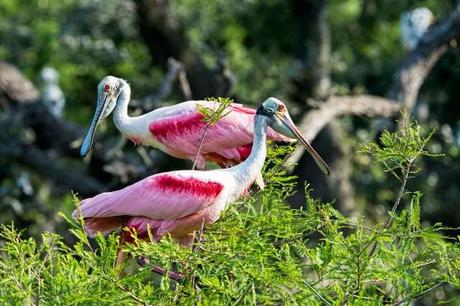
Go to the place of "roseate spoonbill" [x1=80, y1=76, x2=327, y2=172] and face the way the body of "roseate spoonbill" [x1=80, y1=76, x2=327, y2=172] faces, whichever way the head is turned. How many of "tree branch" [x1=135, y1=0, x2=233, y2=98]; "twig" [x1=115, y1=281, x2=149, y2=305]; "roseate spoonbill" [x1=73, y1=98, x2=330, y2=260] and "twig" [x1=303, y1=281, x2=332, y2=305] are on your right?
1

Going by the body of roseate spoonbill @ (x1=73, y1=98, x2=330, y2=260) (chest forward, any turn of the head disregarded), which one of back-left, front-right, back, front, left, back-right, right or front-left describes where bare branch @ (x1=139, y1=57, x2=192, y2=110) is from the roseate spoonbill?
left

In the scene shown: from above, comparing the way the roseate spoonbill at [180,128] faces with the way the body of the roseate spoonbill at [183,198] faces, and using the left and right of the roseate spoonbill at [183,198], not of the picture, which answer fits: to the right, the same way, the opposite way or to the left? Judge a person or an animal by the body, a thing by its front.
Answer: the opposite way

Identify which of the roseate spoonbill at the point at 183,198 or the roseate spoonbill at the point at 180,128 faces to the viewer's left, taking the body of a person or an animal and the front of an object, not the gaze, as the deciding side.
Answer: the roseate spoonbill at the point at 180,128

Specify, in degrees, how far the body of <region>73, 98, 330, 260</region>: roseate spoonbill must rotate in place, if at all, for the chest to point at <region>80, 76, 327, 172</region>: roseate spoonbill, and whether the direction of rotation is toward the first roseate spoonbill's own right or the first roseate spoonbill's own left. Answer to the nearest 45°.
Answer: approximately 90° to the first roseate spoonbill's own left

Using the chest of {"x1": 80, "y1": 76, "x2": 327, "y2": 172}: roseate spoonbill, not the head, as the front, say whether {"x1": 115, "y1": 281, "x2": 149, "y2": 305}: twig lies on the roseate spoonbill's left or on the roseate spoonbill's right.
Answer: on the roseate spoonbill's left

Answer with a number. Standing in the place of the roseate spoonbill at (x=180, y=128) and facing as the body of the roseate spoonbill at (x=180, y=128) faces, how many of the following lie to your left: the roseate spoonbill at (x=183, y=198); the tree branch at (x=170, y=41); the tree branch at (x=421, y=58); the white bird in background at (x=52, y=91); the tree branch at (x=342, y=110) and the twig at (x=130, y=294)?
2

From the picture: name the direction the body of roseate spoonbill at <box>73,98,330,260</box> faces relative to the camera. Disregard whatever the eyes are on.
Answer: to the viewer's right

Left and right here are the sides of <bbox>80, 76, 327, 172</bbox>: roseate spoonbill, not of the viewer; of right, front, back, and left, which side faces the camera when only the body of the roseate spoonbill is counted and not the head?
left

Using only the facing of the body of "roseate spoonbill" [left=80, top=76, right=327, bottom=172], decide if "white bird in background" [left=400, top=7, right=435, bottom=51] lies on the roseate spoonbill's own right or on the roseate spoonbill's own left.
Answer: on the roseate spoonbill's own right

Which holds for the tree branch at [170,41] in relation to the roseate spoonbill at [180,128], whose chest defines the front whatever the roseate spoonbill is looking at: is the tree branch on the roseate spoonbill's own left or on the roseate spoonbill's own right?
on the roseate spoonbill's own right

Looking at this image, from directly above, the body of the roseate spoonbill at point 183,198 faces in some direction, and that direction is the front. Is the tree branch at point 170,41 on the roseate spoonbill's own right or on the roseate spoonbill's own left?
on the roseate spoonbill's own left
